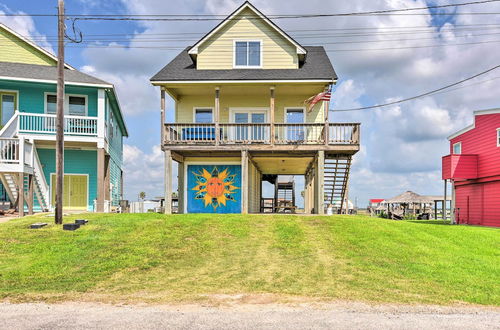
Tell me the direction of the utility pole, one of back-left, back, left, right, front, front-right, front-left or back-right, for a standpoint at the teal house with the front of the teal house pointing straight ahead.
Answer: front

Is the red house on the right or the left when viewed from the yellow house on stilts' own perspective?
on its left

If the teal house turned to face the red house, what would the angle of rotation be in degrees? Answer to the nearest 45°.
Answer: approximately 90° to its left

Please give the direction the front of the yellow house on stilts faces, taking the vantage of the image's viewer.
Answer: facing the viewer

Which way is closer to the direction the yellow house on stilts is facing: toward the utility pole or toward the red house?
the utility pole

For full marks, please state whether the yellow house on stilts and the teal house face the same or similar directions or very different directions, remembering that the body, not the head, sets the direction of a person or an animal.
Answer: same or similar directions

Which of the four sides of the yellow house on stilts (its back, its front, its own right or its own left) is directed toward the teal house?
right

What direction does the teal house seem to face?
toward the camera
